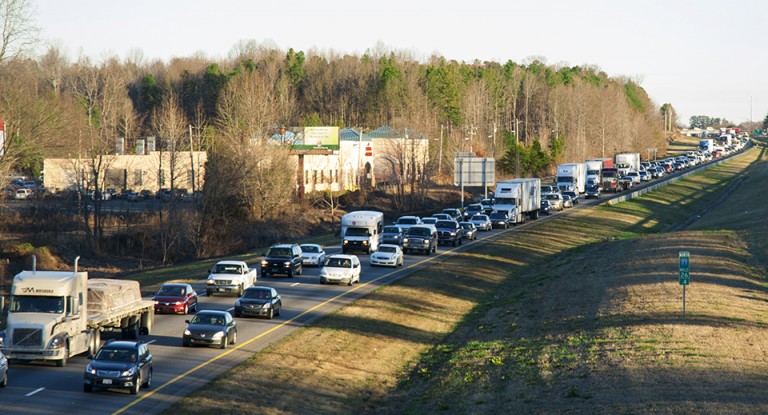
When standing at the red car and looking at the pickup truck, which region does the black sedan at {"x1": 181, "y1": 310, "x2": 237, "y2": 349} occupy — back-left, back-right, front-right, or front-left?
back-right

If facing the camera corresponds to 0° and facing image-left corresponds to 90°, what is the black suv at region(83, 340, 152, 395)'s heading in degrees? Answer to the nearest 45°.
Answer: approximately 45°

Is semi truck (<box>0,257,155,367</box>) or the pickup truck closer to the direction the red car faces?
the semi truck

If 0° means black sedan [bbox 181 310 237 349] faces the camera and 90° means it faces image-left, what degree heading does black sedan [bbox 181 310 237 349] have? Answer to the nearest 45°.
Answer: approximately 45°

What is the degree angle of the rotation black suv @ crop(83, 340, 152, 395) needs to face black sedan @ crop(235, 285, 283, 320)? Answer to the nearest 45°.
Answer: approximately 180°

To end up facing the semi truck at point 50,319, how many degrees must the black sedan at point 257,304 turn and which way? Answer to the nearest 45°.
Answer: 0° — it already faces it

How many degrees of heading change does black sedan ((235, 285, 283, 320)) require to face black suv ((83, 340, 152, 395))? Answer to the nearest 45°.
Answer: approximately 45° to its left

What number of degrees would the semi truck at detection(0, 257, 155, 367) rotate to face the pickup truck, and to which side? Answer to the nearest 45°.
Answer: approximately 180°

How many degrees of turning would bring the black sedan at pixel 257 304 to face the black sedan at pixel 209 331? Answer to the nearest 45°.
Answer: approximately 45° to its left
